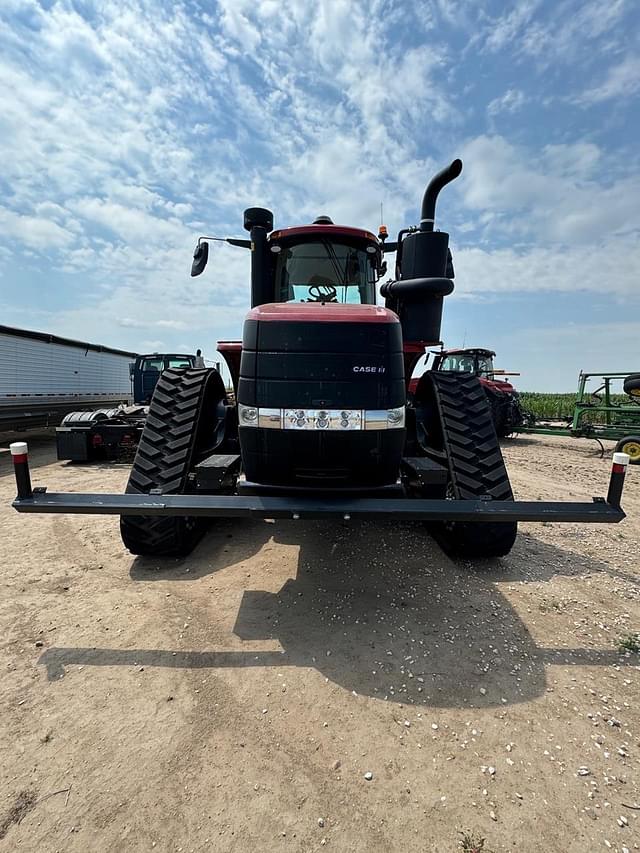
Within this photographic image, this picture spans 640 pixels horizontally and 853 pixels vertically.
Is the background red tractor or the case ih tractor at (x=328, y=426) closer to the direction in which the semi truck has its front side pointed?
the background red tractor

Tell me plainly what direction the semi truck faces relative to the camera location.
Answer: facing away from the viewer and to the right of the viewer

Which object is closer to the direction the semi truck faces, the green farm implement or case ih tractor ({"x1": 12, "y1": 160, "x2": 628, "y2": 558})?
the green farm implement

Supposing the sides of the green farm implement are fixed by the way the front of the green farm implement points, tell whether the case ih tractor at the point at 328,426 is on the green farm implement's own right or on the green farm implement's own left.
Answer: on the green farm implement's own left

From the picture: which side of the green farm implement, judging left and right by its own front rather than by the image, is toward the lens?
left

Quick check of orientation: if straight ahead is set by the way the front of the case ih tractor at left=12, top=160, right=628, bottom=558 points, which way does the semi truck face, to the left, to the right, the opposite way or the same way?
the opposite way

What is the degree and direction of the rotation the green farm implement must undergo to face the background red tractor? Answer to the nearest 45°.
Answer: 0° — it already faces it
